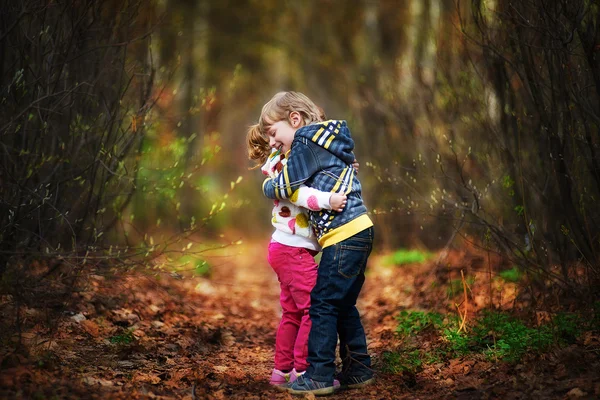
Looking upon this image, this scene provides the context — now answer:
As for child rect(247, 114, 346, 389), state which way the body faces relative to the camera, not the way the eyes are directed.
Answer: to the viewer's right

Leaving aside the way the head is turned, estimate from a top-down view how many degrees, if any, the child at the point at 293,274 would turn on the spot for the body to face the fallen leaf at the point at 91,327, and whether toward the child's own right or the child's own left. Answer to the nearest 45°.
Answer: approximately 135° to the child's own left

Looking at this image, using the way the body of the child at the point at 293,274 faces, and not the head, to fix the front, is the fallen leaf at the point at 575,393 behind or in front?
in front

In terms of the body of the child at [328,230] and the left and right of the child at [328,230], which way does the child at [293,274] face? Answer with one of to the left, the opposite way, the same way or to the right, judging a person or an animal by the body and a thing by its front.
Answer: the opposite way

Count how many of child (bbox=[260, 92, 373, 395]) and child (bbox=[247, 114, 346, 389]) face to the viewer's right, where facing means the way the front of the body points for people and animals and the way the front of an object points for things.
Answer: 1

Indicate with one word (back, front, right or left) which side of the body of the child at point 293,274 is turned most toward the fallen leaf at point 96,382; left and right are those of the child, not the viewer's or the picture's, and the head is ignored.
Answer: back

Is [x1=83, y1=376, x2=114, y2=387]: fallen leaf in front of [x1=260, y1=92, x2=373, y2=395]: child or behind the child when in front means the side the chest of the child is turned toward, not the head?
in front

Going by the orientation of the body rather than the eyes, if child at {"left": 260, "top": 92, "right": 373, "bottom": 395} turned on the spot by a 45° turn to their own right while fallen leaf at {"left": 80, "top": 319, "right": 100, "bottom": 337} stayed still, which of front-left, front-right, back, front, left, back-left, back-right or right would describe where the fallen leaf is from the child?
front

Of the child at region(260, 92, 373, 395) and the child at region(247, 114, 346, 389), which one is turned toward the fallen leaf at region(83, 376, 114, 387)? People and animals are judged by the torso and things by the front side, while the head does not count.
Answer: the child at region(260, 92, 373, 395)

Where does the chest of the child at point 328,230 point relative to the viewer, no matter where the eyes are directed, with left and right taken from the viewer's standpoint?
facing to the left of the viewer
